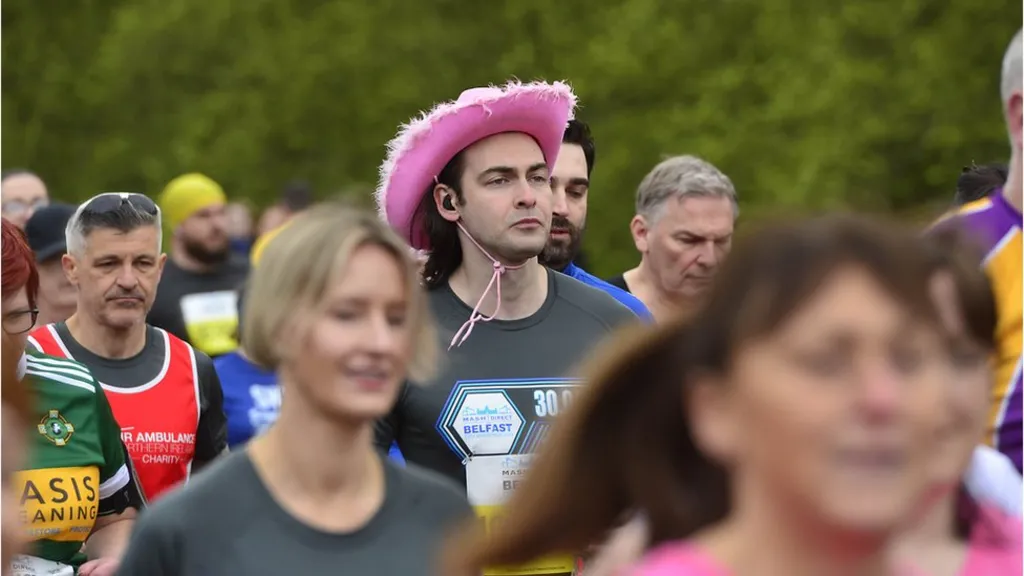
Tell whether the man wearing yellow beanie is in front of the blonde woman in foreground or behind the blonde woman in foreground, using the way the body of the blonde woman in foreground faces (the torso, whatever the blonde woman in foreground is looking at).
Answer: behind

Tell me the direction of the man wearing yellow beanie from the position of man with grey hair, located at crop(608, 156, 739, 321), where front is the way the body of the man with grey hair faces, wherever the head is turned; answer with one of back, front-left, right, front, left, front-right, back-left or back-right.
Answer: back

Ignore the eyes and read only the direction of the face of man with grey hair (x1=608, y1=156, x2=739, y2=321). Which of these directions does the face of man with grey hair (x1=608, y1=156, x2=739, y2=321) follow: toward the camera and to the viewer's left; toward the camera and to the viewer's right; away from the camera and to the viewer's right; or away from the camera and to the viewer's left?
toward the camera and to the viewer's right

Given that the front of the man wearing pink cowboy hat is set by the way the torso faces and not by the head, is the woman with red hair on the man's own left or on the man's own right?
on the man's own right
